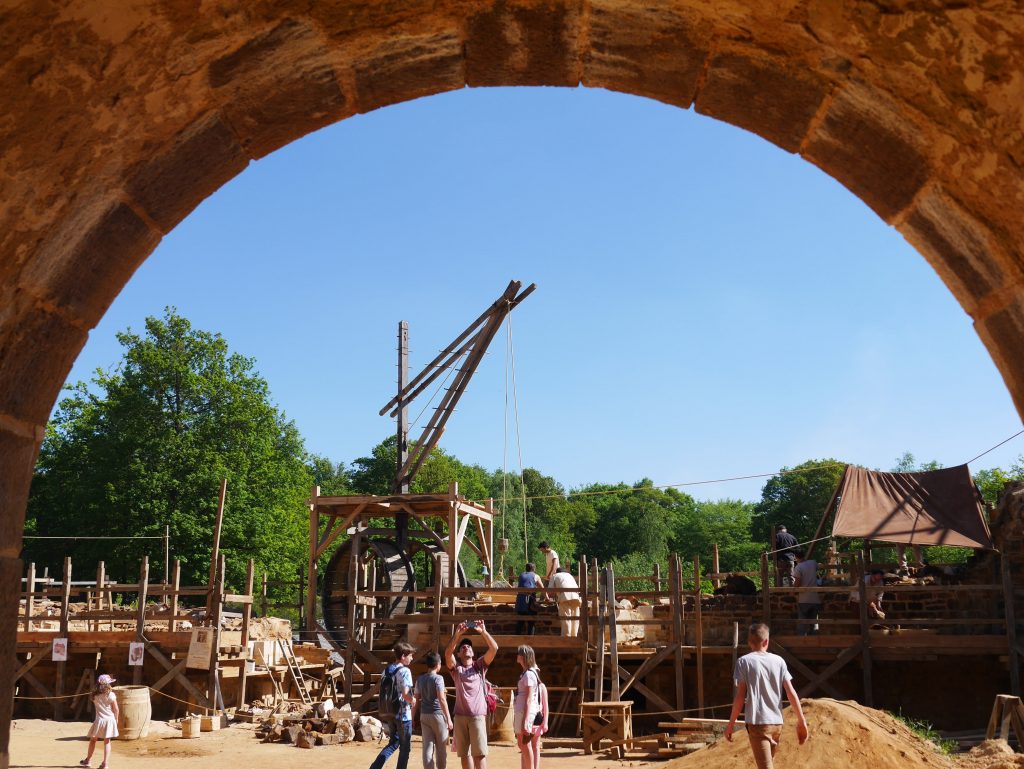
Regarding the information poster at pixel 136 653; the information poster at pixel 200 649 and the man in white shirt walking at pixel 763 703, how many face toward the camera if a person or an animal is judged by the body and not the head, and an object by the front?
2

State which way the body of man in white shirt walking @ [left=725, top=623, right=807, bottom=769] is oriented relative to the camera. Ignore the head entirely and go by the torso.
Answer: away from the camera

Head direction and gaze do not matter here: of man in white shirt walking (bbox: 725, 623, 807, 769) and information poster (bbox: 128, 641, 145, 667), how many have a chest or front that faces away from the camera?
1

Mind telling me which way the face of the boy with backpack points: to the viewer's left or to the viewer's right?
to the viewer's right

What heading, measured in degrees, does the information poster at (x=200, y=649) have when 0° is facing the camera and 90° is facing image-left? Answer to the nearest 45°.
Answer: approximately 0°
